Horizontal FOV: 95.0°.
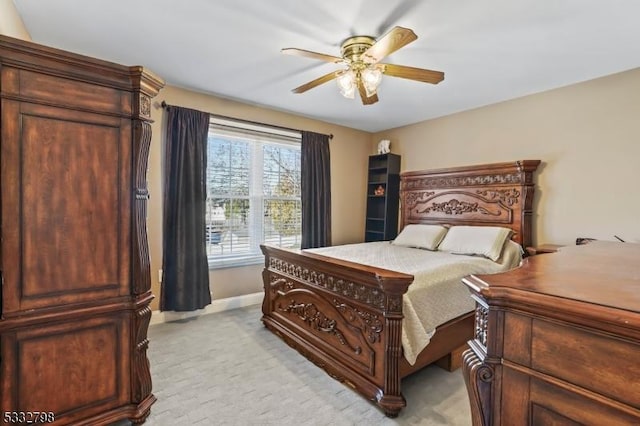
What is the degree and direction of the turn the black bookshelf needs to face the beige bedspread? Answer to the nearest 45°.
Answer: approximately 45° to its left

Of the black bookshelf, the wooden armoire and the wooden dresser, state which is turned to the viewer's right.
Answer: the wooden armoire

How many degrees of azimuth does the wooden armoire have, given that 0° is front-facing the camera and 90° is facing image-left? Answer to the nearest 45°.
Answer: approximately 270°

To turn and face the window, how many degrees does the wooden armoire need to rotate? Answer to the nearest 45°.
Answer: approximately 45° to its left

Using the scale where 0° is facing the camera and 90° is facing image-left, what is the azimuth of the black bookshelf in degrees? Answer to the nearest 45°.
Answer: approximately 45°

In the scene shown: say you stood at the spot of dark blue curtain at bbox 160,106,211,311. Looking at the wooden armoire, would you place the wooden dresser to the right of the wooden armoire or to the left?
left

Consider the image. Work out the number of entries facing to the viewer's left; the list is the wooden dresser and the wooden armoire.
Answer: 1

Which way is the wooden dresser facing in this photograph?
to the viewer's left

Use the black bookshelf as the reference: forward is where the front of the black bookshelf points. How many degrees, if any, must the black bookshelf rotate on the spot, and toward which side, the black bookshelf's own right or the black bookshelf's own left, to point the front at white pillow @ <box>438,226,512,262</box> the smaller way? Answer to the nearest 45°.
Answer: approximately 90° to the black bookshelf's own left

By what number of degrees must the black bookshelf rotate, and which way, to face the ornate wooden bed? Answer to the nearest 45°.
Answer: approximately 45° to its left

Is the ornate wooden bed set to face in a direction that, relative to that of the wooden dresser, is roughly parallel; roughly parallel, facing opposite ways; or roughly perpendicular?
roughly perpendicular

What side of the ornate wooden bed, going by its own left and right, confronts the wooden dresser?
left
